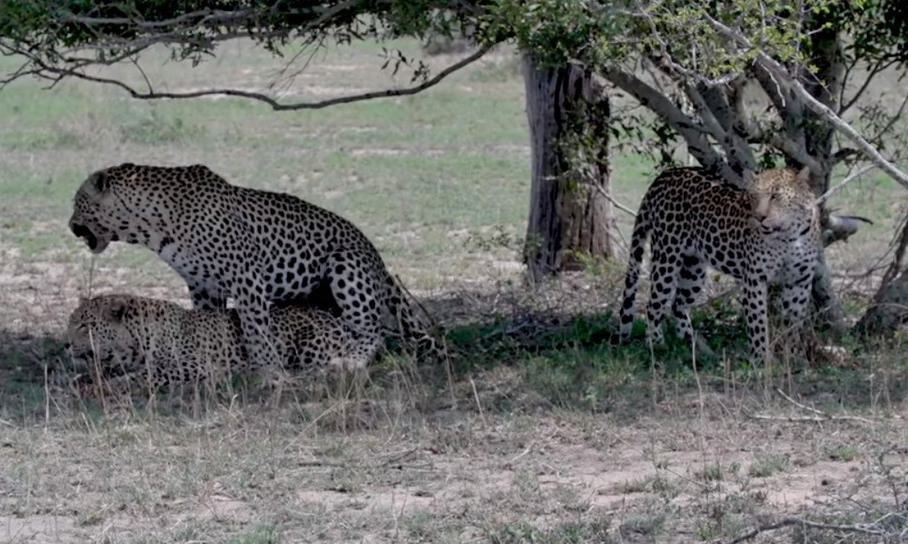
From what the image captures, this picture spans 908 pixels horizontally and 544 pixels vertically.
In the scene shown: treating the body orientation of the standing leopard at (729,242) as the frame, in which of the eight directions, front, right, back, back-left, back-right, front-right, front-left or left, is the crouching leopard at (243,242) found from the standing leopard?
back-right

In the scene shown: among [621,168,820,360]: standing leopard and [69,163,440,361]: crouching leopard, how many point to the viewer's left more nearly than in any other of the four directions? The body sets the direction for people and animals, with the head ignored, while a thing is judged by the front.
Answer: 1

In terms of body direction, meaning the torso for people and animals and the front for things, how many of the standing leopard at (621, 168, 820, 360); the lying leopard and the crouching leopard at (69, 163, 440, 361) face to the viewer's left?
2

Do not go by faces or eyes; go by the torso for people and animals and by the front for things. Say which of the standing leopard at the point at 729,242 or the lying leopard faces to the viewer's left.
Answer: the lying leopard

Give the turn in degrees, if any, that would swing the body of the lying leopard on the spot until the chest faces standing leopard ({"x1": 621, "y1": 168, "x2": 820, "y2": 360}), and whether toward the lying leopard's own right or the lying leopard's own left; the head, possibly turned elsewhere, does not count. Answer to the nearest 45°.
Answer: approximately 180°

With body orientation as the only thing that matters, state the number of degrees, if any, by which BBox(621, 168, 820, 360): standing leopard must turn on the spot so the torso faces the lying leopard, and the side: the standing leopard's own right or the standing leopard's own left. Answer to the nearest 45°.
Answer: approximately 135° to the standing leopard's own right

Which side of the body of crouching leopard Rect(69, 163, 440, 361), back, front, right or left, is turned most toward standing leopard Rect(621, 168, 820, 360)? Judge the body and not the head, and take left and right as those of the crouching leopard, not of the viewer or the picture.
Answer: back

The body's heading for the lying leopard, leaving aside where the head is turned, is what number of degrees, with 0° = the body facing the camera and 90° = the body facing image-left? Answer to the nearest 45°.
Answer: approximately 90°

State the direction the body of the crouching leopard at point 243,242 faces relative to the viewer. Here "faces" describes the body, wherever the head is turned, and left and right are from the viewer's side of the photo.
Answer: facing to the left of the viewer
